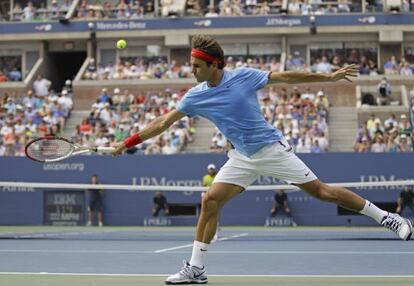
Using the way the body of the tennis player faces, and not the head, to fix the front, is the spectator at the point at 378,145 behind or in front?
behind

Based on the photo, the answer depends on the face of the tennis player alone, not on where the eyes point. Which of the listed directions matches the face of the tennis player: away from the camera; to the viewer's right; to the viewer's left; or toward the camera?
to the viewer's left

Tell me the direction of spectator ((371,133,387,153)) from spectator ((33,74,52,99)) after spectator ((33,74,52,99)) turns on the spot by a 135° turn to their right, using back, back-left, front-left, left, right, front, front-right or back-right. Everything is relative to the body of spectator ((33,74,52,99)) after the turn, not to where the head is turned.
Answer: back

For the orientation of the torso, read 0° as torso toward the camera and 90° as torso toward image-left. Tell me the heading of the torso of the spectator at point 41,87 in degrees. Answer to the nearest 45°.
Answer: approximately 0°

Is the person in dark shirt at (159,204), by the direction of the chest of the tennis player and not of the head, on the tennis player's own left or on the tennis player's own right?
on the tennis player's own right

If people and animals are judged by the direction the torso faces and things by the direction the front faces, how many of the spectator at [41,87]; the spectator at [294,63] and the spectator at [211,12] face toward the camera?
3

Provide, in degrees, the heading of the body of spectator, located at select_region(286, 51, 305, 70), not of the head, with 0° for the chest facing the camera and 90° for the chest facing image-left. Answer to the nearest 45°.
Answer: approximately 0°

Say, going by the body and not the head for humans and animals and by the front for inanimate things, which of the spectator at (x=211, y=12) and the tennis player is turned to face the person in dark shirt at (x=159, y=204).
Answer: the spectator

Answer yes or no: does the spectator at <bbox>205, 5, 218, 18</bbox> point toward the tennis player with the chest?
yes

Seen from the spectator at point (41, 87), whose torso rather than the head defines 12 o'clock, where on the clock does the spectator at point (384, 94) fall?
the spectator at point (384, 94) is roughly at 10 o'clock from the spectator at point (41, 87).

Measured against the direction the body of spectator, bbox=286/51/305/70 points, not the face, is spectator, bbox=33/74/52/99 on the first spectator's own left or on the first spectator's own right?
on the first spectator's own right
